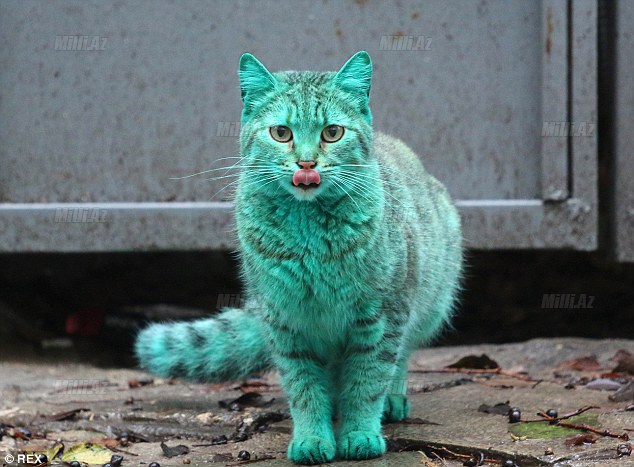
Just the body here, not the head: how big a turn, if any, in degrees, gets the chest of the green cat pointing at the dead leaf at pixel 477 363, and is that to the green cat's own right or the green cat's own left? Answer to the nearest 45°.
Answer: approximately 135° to the green cat's own left

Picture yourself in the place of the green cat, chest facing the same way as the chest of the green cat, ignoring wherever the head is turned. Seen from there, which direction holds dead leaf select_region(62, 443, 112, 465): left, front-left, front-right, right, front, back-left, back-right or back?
right

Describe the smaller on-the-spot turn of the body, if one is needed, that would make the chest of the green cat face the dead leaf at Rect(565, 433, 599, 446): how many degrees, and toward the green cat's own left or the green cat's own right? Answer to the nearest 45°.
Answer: approximately 90° to the green cat's own left

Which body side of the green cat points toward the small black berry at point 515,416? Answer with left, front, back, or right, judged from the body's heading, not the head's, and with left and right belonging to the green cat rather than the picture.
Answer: left

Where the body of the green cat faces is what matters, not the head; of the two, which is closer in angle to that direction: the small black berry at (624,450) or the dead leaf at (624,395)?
the small black berry

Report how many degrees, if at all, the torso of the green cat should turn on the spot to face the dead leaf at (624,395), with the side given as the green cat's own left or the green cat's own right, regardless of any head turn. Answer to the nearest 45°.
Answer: approximately 135° to the green cat's own left
